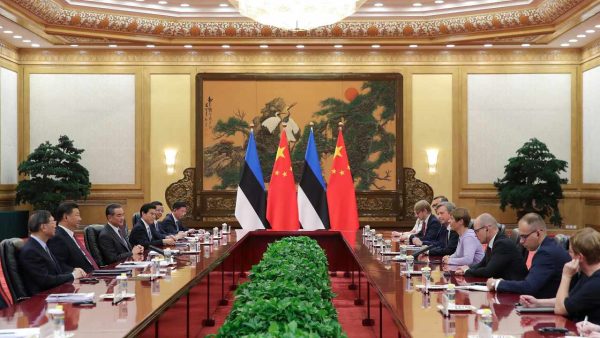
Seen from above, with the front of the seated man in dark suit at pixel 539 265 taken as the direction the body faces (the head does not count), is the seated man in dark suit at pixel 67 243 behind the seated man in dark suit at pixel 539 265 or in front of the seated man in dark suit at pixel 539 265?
in front

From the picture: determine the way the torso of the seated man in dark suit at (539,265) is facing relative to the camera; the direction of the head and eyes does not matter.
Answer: to the viewer's left

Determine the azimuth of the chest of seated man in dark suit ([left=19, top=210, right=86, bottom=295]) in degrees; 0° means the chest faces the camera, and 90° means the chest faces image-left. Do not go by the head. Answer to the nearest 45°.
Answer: approximately 270°

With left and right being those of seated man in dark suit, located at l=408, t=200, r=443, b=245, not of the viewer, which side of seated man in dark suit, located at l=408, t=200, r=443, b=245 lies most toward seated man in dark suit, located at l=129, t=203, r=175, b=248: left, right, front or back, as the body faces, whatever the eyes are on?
front

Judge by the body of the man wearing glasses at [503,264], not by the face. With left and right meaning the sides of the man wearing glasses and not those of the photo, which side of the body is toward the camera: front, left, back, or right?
left

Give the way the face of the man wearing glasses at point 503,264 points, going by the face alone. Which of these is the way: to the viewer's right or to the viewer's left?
to the viewer's left

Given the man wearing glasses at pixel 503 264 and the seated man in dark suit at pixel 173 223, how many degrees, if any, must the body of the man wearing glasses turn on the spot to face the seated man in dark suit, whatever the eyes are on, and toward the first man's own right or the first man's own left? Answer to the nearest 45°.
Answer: approximately 45° to the first man's own right

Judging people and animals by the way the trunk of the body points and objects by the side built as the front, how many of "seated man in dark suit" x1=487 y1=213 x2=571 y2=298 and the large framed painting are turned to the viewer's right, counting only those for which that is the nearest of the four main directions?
0

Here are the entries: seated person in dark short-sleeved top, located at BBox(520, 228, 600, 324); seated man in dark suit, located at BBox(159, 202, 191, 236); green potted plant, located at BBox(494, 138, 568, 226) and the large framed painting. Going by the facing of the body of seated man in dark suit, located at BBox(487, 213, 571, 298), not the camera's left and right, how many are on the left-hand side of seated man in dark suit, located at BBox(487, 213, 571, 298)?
1

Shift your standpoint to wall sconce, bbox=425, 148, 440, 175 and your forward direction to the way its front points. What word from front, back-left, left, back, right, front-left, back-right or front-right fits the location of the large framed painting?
right

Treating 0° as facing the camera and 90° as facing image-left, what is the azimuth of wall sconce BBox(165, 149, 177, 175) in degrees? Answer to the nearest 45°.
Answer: approximately 0°

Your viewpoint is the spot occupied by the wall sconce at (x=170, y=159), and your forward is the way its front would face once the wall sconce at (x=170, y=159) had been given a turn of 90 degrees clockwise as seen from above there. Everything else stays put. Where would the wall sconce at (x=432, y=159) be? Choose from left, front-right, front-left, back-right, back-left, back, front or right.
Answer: back

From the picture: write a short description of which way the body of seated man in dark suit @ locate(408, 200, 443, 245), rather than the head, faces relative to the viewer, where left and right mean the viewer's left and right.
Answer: facing to the left of the viewer

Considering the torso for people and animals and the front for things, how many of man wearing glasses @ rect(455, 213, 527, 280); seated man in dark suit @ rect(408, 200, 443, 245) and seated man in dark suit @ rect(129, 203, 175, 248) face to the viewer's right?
1

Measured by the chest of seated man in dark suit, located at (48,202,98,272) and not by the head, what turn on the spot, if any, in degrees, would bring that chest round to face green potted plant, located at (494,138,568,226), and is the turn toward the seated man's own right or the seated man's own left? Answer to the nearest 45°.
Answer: approximately 45° to the seated man's own left
